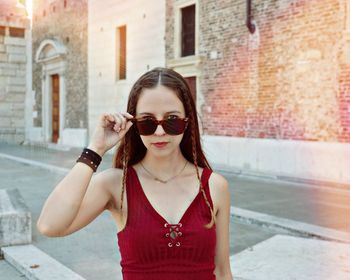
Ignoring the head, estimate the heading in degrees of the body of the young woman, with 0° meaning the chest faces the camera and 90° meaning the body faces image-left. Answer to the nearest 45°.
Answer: approximately 0°

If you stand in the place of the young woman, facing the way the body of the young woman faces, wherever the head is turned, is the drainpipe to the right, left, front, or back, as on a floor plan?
back

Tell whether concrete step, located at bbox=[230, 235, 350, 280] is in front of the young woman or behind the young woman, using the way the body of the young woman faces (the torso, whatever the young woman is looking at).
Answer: behind

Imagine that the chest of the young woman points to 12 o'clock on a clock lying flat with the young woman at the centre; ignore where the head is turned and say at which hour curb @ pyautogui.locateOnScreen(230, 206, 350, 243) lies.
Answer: The curb is roughly at 7 o'clock from the young woman.
